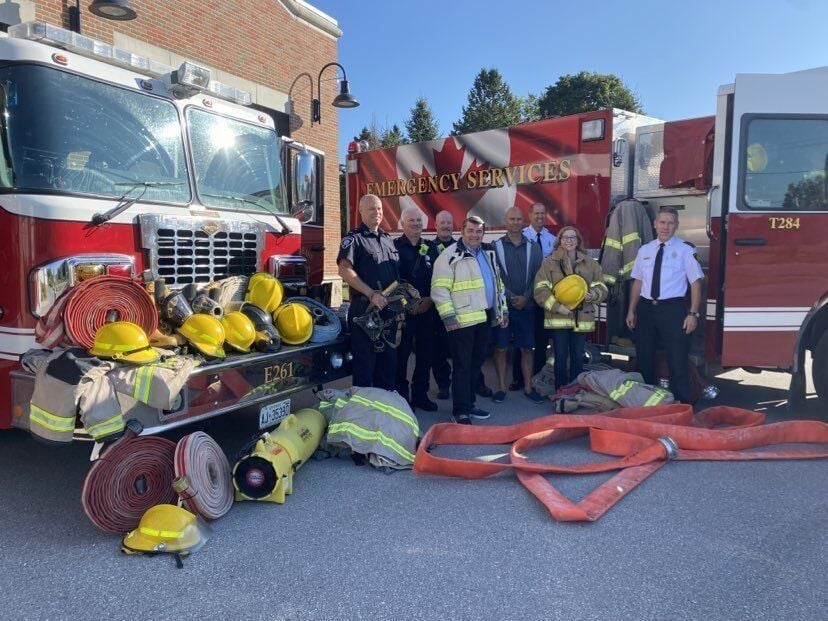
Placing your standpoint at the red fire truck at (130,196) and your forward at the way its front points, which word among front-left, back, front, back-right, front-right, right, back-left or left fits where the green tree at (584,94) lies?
left

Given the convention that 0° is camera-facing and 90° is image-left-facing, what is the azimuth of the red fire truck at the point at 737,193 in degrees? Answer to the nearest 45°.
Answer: approximately 315°

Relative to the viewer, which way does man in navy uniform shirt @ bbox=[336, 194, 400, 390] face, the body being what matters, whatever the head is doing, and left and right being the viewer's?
facing the viewer and to the right of the viewer

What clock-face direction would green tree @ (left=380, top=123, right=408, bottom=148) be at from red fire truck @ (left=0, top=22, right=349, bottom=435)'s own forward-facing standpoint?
The green tree is roughly at 8 o'clock from the red fire truck.

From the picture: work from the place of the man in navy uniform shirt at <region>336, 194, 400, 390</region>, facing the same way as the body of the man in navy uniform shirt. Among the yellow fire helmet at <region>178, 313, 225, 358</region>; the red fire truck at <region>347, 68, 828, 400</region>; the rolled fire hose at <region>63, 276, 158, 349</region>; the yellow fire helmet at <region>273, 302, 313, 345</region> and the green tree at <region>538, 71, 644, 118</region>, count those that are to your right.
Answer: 3

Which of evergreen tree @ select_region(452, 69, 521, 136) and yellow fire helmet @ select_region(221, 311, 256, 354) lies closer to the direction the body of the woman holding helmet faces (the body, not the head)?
the yellow fire helmet

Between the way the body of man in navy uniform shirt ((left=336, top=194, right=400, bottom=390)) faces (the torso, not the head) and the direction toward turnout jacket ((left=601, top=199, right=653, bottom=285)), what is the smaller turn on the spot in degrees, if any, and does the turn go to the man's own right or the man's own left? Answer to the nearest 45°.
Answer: approximately 45° to the man's own left

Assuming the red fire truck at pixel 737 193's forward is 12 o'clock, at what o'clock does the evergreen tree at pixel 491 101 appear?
The evergreen tree is roughly at 7 o'clock from the red fire truck.

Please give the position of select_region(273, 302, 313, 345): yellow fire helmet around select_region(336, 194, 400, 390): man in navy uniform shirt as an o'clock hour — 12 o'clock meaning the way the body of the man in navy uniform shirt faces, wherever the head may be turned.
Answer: The yellow fire helmet is roughly at 3 o'clock from the man in navy uniform shirt.

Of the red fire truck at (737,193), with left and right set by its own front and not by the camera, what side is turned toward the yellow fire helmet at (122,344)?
right
